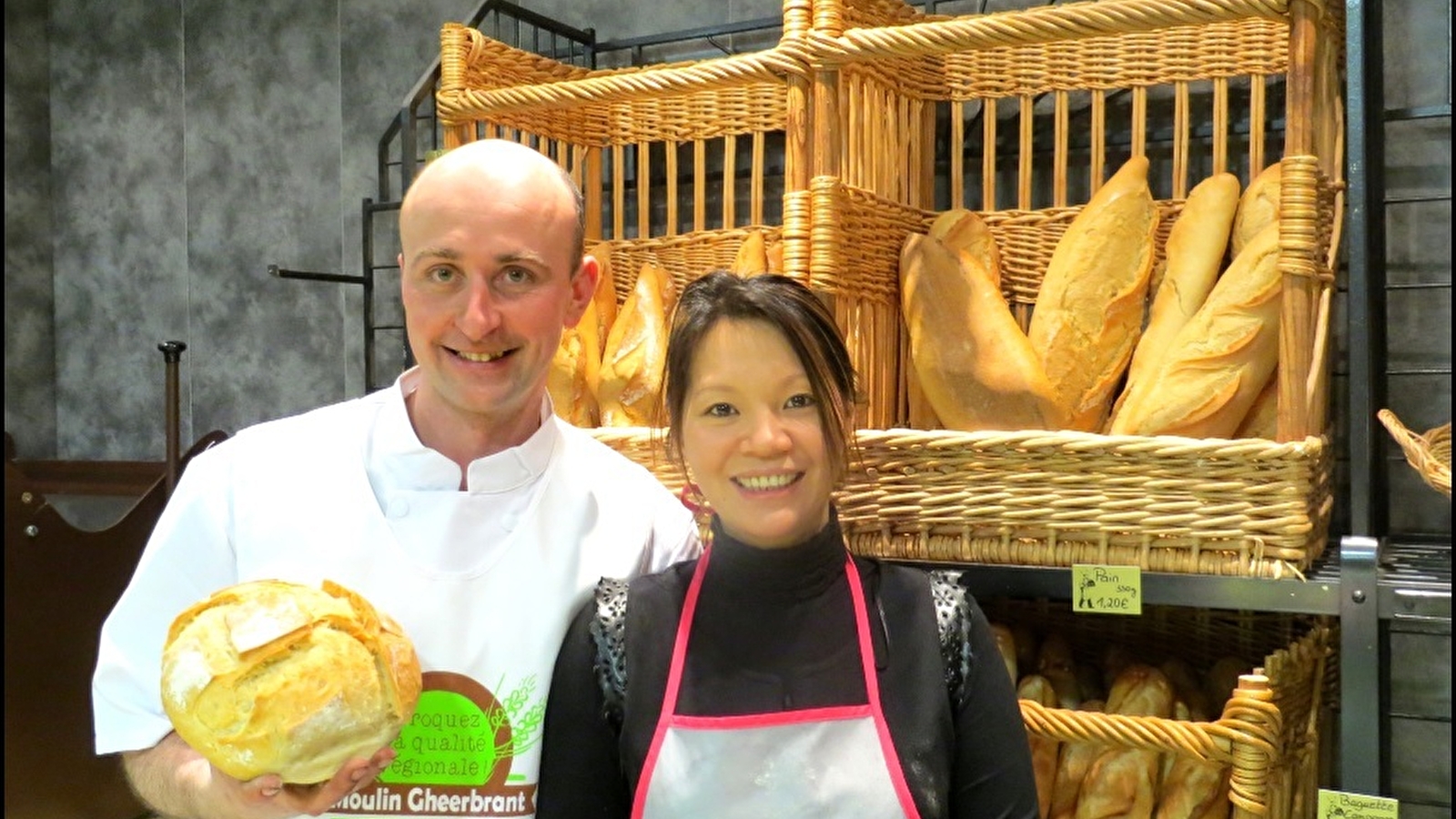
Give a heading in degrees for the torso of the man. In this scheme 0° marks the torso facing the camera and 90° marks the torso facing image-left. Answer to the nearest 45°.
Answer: approximately 0°

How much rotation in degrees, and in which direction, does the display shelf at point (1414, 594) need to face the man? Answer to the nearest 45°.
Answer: approximately 45° to its right

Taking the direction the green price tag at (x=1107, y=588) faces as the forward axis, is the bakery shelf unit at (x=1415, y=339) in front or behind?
behind

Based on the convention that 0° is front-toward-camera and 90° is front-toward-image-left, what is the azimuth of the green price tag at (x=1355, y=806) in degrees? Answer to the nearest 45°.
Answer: approximately 0°
